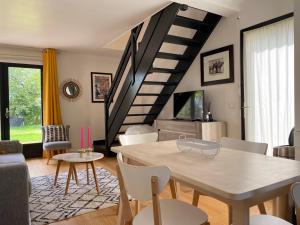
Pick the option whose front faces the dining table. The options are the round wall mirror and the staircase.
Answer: the round wall mirror

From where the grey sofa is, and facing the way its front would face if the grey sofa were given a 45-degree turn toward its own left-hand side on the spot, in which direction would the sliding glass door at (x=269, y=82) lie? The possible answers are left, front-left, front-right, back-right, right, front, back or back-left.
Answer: front-right

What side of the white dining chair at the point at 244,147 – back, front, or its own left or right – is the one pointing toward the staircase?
right

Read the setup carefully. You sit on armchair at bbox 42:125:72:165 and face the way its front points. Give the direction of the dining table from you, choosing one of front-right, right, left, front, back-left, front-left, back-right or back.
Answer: front

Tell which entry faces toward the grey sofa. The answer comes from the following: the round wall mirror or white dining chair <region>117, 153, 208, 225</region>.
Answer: the round wall mirror

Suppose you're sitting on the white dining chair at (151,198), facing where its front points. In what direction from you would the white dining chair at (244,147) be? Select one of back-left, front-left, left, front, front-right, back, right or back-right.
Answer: front

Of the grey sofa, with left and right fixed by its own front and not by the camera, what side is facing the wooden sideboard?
front

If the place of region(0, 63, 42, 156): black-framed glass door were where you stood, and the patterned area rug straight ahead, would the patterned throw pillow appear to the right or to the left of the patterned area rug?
left

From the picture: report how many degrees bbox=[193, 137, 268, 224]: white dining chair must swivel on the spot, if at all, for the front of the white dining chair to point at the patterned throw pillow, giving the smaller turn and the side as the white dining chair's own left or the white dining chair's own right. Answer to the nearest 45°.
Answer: approximately 90° to the white dining chair's own right

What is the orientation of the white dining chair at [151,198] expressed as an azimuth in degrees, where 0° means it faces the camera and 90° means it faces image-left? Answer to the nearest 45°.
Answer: approximately 225°

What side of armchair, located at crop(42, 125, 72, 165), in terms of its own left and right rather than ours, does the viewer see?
front

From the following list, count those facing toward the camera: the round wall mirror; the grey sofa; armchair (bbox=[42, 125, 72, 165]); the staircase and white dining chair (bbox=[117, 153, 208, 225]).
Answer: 2

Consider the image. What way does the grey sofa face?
to the viewer's right
